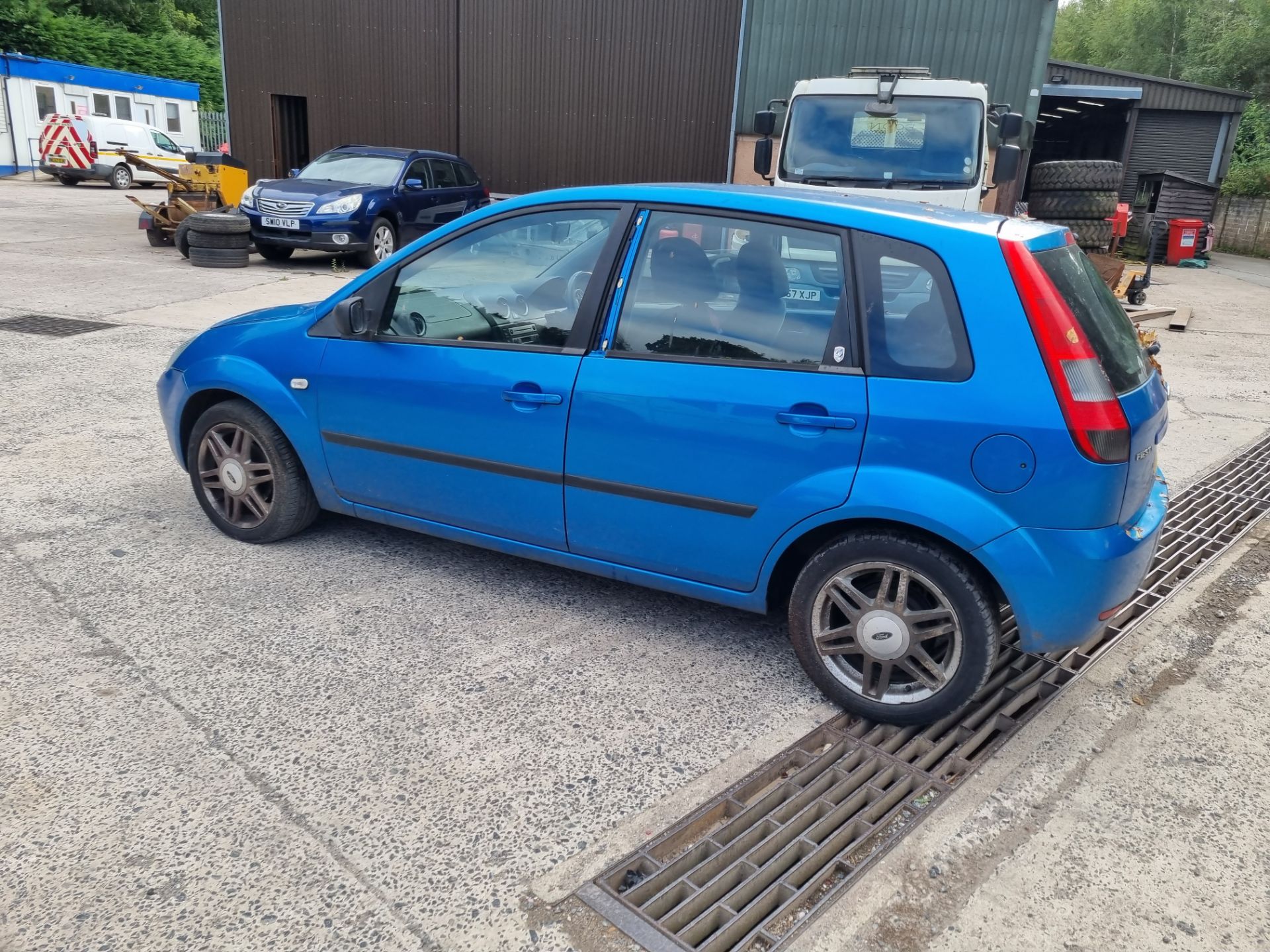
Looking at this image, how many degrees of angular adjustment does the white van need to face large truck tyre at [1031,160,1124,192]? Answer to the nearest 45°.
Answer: approximately 90° to its right

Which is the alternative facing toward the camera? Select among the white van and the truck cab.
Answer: the truck cab

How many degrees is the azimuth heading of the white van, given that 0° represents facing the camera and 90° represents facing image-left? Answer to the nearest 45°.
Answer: approximately 225°

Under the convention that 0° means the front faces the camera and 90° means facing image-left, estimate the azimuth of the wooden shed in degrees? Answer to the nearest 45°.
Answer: approximately 45°

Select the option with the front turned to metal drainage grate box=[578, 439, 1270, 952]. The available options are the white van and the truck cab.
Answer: the truck cab

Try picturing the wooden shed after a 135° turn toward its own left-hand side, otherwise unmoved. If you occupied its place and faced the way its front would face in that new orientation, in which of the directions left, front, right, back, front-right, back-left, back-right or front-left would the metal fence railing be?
back

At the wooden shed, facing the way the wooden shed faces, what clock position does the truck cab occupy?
The truck cab is roughly at 11 o'clock from the wooden shed.

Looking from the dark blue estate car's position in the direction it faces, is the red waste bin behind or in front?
behind

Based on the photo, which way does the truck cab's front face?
toward the camera

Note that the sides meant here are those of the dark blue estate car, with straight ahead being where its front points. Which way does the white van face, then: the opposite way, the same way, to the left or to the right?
the opposite way

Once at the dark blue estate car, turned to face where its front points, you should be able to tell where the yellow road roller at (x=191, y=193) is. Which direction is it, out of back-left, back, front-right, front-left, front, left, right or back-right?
right

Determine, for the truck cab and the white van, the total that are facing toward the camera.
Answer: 1

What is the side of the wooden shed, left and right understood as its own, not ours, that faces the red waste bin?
left

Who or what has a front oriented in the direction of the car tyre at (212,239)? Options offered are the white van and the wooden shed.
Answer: the wooden shed

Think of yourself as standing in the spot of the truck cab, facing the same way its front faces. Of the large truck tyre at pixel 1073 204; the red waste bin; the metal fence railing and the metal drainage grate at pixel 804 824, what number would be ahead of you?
1

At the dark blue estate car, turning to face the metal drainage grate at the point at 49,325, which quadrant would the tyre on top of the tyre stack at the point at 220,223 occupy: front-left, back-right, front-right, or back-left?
front-right
